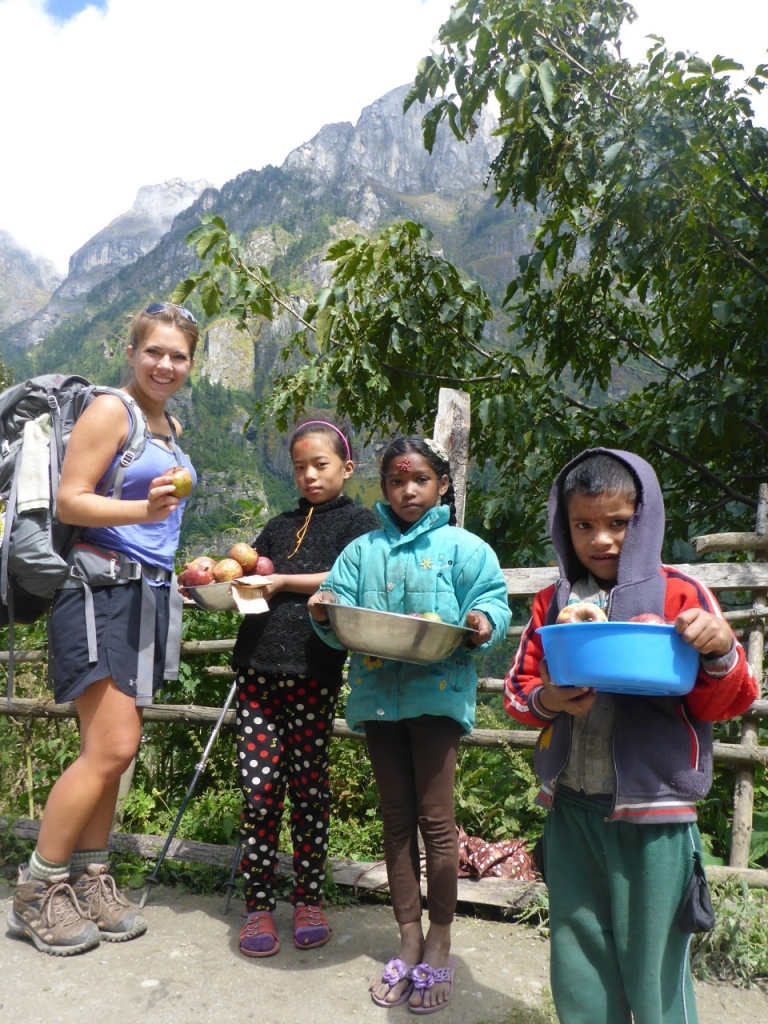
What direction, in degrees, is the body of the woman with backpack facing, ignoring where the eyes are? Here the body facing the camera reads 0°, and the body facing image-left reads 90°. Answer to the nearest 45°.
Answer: approximately 315°

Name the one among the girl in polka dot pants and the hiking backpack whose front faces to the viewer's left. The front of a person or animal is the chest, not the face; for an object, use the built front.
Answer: the hiking backpack
